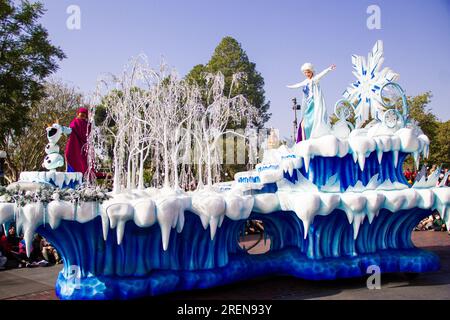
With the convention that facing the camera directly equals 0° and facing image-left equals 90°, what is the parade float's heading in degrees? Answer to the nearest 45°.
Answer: approximately 45°

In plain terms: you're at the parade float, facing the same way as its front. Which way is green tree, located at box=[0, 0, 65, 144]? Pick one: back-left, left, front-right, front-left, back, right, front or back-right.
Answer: right

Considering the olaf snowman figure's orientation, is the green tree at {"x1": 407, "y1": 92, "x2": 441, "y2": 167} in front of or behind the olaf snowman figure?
behind

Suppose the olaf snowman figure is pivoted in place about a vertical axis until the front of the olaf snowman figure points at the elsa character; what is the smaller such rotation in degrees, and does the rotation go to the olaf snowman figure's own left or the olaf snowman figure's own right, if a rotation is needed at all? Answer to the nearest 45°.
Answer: approximately 135° to the olaf snowman figure's own left

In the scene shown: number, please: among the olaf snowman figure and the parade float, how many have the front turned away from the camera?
0

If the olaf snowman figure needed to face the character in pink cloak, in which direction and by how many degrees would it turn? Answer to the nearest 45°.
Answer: approximately 90° to its left

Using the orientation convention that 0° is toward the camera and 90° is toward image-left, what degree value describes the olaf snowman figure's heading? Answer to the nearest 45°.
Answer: approximately 45°
